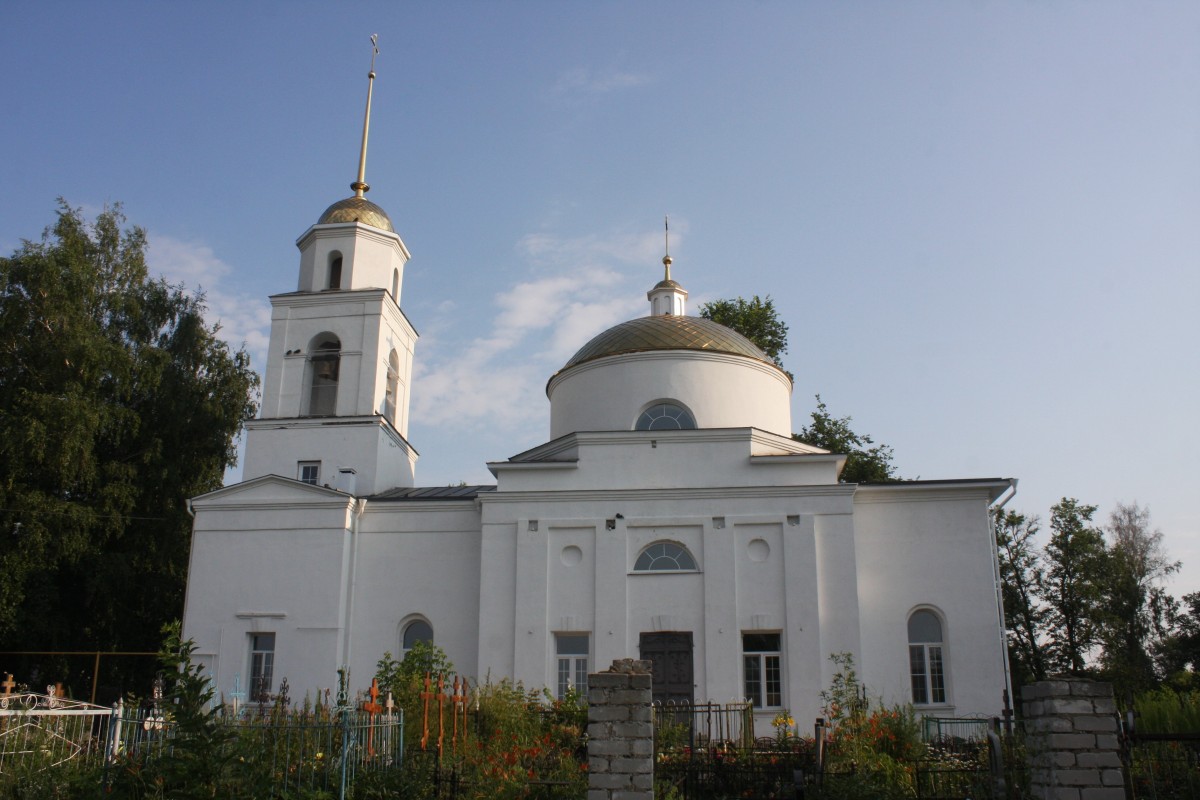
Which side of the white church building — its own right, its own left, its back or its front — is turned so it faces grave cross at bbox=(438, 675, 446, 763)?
front

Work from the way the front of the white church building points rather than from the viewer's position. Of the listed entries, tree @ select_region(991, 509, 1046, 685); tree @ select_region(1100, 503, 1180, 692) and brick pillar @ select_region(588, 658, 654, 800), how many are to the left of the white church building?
1

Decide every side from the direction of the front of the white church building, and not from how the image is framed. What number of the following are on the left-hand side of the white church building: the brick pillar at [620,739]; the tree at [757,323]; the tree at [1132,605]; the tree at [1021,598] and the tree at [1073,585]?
3

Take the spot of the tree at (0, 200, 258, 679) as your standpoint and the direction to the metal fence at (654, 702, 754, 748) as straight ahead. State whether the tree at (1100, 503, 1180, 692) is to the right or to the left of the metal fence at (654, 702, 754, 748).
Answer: left

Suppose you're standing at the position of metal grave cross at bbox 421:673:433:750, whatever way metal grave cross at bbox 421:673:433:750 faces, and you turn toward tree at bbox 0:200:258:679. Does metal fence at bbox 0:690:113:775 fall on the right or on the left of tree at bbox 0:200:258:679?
left

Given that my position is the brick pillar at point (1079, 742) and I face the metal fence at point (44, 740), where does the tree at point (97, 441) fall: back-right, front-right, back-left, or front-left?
front-right

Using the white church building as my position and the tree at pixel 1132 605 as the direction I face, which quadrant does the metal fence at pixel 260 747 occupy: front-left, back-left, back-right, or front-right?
back-right

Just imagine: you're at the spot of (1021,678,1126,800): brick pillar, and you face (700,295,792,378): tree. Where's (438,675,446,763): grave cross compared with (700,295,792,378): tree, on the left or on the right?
left

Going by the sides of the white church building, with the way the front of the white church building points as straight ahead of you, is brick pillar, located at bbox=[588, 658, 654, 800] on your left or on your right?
on your left

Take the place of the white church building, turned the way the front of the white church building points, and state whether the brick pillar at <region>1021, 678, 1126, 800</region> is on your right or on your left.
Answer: on your left

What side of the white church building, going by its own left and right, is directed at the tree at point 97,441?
right
